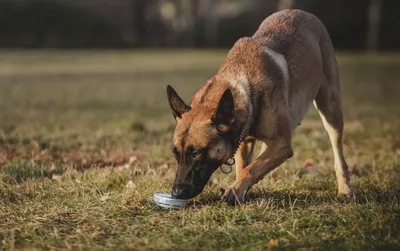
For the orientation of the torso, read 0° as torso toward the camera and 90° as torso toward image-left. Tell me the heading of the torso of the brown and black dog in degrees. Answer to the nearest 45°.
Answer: approximately 45°

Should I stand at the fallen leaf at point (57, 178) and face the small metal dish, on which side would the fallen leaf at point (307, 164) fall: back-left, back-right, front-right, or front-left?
front-left

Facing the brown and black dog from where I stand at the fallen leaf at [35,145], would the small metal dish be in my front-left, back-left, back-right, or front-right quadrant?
front-right

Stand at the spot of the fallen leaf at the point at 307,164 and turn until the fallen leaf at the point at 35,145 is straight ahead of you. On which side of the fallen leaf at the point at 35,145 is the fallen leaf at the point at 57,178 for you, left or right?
left

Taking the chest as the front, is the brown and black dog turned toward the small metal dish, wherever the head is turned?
yes

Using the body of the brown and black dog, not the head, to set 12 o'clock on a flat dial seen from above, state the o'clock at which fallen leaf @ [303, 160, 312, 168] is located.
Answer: The fallen leaf is roughly at 5 o'clock from the brown and black dog.

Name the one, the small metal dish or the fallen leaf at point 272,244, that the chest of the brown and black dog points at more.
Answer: the small metal dish

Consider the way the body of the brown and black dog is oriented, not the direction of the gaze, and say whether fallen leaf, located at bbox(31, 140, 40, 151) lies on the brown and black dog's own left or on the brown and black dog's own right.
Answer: on the brown and black dog's own right
